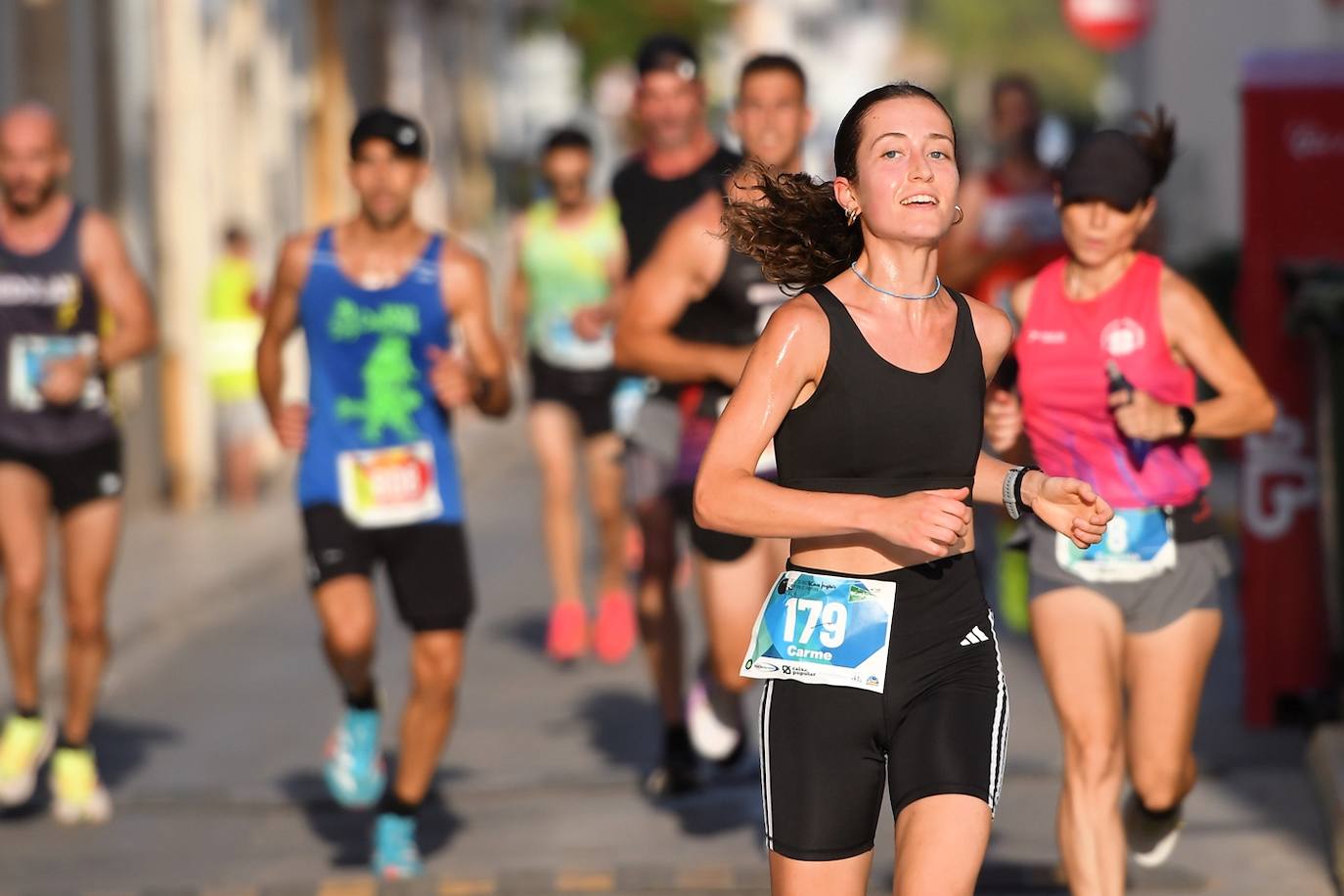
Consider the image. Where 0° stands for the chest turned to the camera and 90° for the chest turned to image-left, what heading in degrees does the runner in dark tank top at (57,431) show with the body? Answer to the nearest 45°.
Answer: approximately 0°

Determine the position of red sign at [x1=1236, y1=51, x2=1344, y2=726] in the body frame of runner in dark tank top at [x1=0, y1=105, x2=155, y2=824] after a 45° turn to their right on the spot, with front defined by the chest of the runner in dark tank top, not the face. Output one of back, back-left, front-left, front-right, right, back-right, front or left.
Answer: back-left

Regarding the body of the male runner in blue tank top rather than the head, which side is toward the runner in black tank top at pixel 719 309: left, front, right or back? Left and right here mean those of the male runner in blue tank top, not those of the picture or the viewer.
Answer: left

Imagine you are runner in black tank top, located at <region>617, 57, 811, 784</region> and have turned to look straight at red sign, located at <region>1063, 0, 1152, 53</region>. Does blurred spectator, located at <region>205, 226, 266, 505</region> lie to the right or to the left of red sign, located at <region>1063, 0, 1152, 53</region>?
left

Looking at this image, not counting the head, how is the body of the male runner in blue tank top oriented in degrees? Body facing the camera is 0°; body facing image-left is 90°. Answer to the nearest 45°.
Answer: approximately 0°

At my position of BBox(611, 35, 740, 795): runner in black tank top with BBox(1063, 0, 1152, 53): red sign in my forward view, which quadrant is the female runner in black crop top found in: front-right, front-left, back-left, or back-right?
back-right

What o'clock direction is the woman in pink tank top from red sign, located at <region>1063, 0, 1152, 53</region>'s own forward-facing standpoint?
The woman in pink tank top is roughly at 12 o'clock from the red sign.
